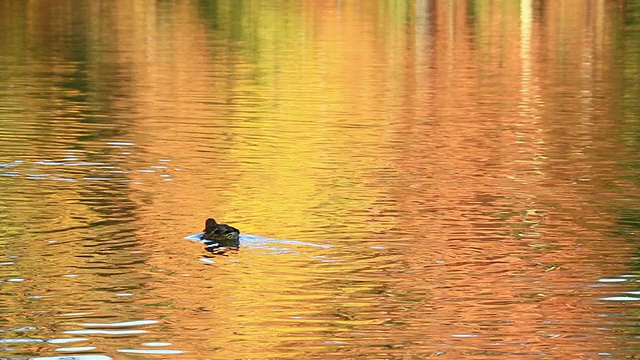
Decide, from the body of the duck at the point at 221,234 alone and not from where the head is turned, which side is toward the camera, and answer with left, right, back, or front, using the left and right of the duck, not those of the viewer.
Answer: left
